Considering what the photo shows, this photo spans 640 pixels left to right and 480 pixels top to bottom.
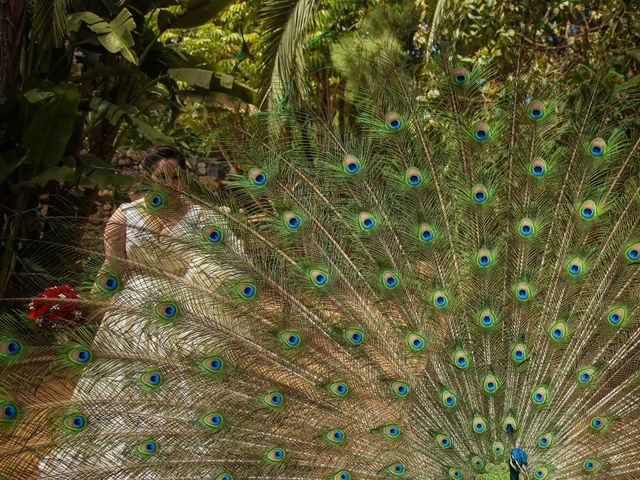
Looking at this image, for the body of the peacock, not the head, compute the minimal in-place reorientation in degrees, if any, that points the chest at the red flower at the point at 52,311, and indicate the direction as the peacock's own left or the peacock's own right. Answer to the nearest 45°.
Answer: approximately 90° to the peacock's own right

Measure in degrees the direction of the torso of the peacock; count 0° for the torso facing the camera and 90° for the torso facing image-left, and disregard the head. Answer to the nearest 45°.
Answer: approximately 0°

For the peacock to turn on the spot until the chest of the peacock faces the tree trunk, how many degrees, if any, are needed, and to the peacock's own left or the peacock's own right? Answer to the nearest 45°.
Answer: approximately 135° to the peacock's own right

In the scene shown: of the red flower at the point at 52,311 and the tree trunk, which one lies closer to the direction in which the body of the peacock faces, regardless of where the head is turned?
the red flower
